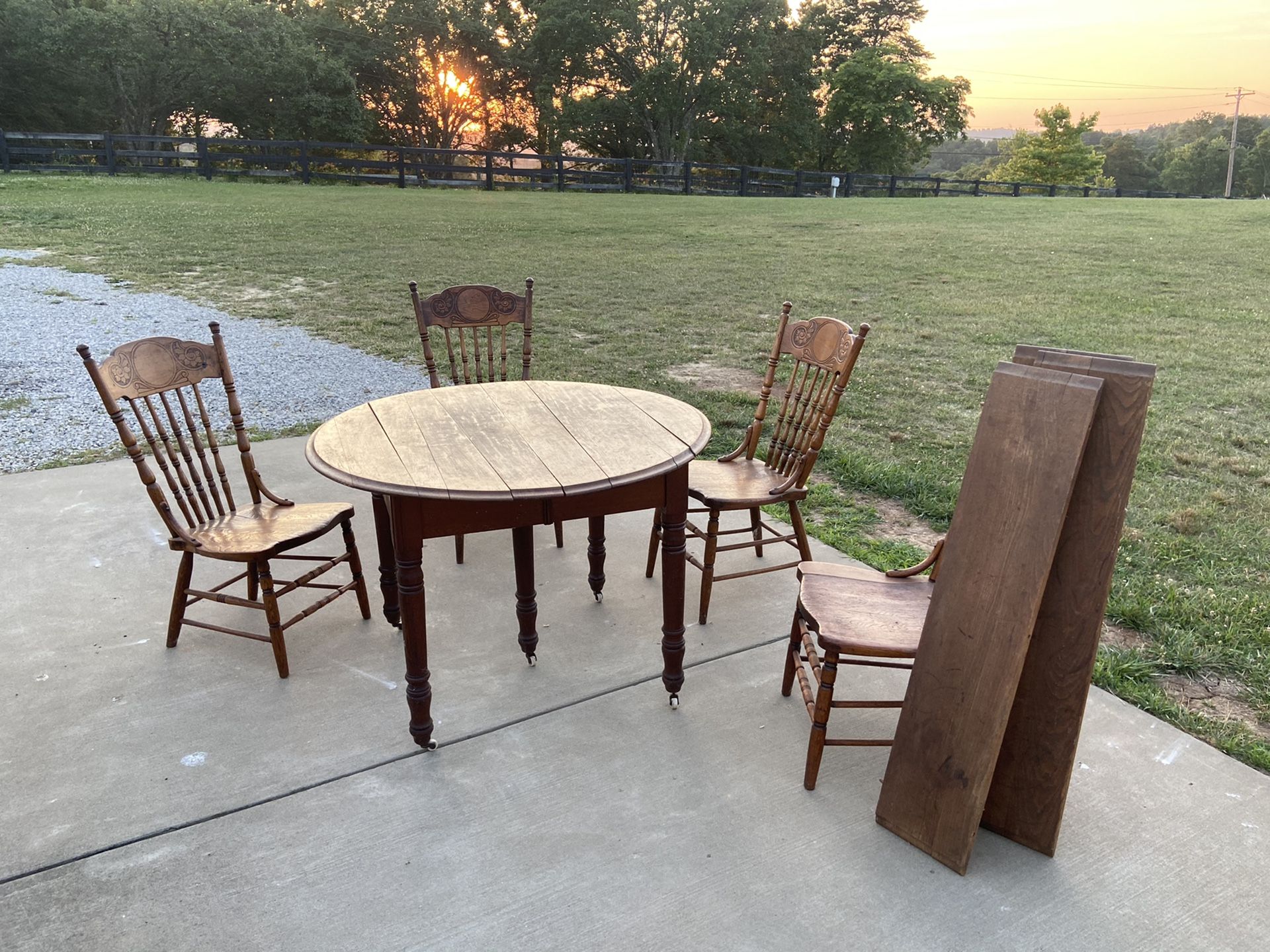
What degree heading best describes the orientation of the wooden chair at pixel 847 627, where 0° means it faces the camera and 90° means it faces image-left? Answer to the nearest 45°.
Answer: approximately 90°

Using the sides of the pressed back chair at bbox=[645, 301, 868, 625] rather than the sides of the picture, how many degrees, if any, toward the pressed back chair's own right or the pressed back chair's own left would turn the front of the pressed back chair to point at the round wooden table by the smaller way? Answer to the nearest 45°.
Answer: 0° — it already faces it

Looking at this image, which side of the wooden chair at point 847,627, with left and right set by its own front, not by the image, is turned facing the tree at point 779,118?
right

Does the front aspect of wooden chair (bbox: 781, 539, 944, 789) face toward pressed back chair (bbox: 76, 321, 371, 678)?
yes

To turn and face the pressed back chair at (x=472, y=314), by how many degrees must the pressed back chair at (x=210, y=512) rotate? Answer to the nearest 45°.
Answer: approximately 90° to its left

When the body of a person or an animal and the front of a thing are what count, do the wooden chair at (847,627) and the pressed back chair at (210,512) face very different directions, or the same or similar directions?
very different directions

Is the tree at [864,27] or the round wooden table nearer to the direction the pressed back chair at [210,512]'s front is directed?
the round wooden table

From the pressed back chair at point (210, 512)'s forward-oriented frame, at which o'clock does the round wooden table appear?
The round wooden table is roughly at 12 o'clock from the pressed back chair.

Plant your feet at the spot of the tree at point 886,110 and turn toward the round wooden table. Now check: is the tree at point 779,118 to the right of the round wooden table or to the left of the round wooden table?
right

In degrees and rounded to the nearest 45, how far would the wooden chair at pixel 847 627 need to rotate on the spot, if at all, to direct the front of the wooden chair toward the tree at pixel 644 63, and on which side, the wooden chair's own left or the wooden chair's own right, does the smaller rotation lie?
approximately 90° to the wooden chair's own right

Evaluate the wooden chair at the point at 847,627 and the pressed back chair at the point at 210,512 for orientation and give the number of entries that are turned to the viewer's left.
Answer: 1

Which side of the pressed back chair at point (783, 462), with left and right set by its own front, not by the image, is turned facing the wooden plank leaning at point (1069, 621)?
left

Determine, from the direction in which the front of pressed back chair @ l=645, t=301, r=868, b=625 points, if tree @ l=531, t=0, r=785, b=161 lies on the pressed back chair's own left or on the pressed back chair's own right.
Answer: on the pressed back chair's own right
